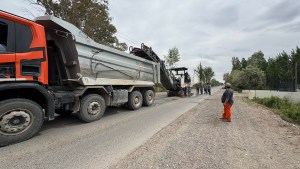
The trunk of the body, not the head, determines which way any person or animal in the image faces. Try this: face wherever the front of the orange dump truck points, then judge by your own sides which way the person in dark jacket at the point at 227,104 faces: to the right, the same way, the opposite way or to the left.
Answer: to the right

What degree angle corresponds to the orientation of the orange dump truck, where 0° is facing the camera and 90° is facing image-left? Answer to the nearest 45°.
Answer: approximately 45°

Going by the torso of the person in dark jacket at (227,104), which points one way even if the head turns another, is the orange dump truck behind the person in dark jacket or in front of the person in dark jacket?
in front

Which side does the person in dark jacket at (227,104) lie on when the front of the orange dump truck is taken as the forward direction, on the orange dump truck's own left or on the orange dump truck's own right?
on the orange dump truck's own left

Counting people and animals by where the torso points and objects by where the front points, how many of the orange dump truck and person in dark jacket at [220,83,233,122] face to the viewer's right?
0

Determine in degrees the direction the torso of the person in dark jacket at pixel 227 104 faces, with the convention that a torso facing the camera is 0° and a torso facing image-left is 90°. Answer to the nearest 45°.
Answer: approximately 90°

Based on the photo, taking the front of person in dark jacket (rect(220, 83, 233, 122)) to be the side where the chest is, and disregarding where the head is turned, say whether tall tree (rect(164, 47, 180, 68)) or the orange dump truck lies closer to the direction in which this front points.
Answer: the orange dump truck

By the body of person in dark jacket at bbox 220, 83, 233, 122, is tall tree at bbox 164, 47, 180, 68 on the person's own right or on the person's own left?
on the person's own right

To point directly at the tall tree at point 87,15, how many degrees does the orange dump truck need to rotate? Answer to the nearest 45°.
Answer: approximately 135° to its right

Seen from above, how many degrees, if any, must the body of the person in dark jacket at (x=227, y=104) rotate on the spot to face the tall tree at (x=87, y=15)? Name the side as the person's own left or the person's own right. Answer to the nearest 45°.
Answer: approximately 45° to the person's own right

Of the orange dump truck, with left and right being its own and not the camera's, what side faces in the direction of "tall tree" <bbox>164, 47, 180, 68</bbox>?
back
